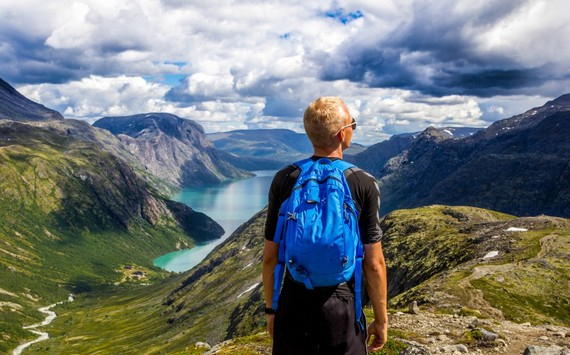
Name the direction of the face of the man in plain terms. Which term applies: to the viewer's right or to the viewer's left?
to the viewer's right

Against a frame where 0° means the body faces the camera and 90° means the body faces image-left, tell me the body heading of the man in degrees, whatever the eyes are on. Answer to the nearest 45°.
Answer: approximately 180°
